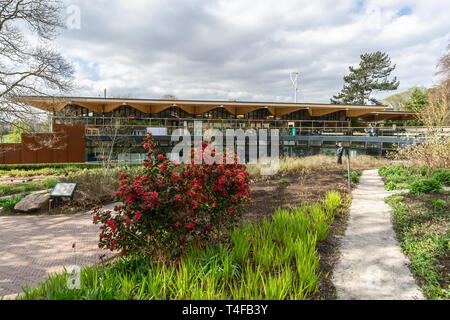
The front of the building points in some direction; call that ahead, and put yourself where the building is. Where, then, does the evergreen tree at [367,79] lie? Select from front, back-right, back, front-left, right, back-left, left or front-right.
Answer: back-left

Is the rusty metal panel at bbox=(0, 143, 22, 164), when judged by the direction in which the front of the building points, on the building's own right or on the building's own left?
on the building's own right

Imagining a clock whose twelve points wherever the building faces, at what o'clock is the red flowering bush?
The red flowering bush is roughly at 12 o'clock from the building.

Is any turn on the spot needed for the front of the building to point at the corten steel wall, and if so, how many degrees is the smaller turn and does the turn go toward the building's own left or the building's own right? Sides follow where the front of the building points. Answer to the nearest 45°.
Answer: approximately 45° to the building's own right

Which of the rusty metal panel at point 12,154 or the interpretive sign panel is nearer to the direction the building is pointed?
the interpretive sign panel

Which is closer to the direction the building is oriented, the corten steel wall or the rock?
the rock

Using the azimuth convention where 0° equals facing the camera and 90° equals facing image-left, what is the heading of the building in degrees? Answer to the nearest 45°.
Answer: approximately 0°
